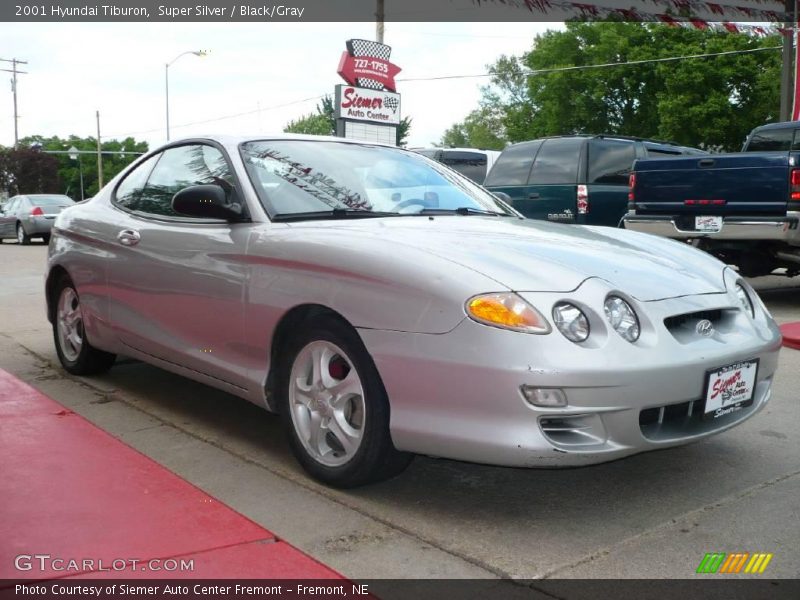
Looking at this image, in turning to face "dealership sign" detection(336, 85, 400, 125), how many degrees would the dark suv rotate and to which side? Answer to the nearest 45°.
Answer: approximately 90° to its left

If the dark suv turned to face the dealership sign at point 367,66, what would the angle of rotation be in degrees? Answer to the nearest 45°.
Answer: approximately 90° to its left

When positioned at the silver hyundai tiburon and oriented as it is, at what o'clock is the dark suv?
The dark suv is roughly at 8 o'clock from the silver hyundai tiburon.

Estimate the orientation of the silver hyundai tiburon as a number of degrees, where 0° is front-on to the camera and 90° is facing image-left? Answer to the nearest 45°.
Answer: approximately 315°

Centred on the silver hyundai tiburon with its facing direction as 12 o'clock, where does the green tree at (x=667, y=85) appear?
The green tree is roughly at 8 o'clock from the silver hyundai tiburon.

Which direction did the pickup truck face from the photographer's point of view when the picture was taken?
facing away from the viewer and to the right of the viewer

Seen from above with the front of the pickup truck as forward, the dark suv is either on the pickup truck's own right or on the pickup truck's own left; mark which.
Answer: on the pickup truck's own left

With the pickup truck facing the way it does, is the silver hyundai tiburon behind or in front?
behind

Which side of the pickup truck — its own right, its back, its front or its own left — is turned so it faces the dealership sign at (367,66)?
left

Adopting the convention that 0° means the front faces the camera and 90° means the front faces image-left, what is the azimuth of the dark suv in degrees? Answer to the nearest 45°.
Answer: approximately 225°
